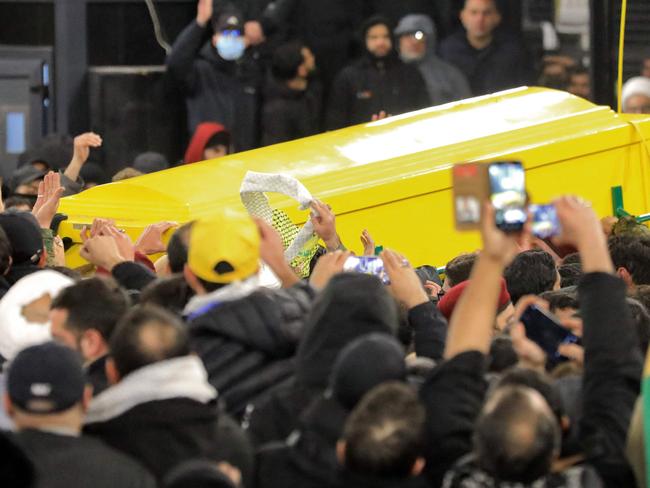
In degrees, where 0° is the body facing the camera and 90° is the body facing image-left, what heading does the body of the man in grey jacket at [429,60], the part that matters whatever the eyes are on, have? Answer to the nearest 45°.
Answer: approximately 45°
